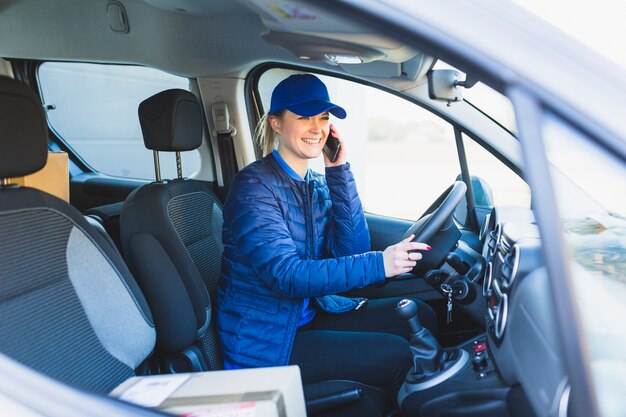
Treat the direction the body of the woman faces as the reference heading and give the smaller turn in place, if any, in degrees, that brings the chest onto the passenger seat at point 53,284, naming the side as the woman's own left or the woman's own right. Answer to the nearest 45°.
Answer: approximately 90° to the woman's own right

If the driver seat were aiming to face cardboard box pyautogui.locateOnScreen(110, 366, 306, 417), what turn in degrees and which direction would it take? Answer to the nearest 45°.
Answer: approximately 45° to its right

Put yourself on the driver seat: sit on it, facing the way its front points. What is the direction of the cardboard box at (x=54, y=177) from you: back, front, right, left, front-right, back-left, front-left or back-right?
back

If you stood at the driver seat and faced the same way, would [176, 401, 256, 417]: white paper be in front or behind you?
in front

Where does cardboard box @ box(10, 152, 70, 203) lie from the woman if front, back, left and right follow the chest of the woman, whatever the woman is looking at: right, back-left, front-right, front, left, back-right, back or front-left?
back

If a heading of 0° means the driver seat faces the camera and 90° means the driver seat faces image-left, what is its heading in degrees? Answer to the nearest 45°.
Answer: approximately 315°

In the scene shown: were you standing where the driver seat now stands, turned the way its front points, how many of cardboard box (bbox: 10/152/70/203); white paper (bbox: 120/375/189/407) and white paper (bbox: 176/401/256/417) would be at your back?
1

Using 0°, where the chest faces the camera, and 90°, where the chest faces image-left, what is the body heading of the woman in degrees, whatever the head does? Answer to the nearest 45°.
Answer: approximately 315°

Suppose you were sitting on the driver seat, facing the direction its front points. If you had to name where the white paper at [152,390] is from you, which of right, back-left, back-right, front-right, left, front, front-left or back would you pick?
front-right

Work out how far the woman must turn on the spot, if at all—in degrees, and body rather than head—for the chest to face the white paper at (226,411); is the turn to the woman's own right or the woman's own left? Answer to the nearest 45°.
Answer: approximately 45° to the woman's own right
